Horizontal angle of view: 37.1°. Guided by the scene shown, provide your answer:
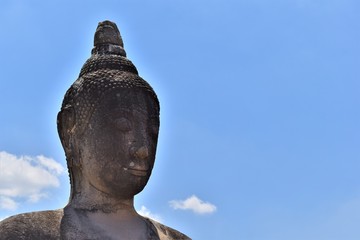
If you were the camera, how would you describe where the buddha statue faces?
facing the viewer and to the right of the viewer
